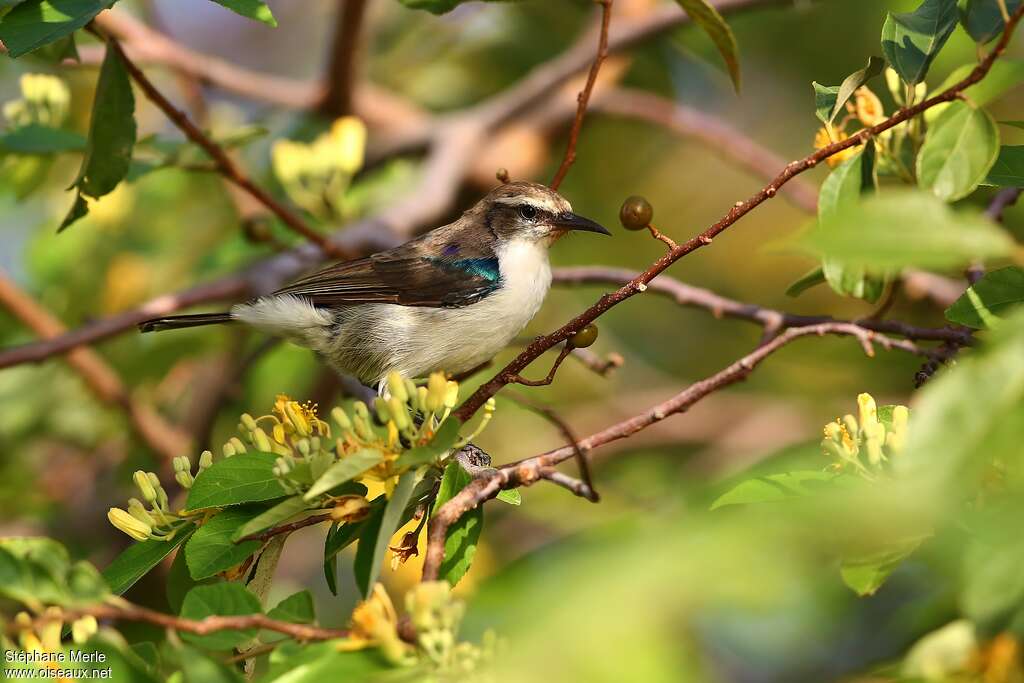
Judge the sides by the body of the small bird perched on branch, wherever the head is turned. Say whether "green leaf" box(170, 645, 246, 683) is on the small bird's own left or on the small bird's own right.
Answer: on the small bird's own right

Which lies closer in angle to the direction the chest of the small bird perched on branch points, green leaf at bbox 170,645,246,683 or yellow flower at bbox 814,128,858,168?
the yellow flower

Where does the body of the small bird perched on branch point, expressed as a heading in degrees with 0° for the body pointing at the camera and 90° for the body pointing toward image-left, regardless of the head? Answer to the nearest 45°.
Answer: approximately 270°
